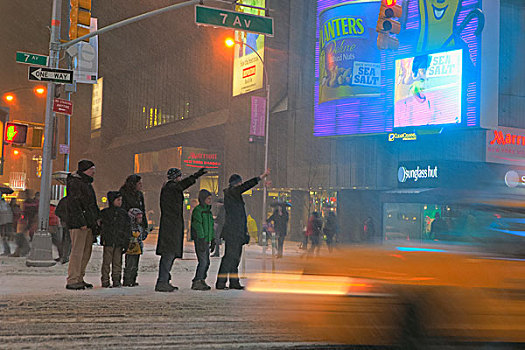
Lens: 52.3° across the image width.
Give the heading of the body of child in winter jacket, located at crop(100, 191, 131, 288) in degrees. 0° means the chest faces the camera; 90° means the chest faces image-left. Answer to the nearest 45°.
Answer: approximately 315°

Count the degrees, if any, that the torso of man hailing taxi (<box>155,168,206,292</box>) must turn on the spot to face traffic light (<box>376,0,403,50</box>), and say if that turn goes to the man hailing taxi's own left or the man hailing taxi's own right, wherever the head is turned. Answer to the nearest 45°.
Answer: approximately 45° to the man hailing taxi's own left

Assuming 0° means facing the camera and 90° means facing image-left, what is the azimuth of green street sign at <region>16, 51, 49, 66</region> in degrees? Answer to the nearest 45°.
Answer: approximately 0°

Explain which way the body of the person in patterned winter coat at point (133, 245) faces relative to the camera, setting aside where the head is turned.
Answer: to the viewer's right

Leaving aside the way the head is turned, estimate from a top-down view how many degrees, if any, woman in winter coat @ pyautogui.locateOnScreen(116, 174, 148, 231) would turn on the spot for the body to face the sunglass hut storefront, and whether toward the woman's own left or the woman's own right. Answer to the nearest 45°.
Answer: approximately 45° to the woman's own left

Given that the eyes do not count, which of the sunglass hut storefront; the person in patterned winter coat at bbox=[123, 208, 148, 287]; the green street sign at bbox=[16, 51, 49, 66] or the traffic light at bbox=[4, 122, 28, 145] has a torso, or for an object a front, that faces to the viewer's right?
the person in patterned winter coat

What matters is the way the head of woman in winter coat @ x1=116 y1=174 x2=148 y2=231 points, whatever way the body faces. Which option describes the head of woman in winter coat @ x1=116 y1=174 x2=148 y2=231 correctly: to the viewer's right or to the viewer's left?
to the viewer's right

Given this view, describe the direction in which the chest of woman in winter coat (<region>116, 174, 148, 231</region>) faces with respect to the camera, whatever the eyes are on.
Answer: to the viewer's right
